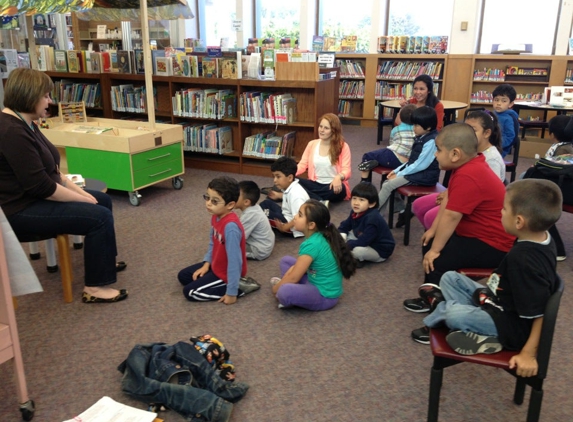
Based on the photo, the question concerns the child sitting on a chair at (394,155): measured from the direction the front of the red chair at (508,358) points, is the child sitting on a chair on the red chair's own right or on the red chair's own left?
on the red chair's own right

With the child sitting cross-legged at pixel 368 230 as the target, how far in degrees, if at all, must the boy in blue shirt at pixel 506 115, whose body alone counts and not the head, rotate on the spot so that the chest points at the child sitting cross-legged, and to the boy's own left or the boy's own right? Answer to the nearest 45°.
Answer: approximately 45° to the boy's own left

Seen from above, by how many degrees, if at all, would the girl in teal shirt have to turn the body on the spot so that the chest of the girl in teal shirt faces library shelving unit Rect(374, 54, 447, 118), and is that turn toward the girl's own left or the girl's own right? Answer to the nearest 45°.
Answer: approximately 90° to the girl's own right

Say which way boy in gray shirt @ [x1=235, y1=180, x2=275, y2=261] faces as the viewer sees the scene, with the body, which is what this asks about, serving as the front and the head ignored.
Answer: to the viewer's left

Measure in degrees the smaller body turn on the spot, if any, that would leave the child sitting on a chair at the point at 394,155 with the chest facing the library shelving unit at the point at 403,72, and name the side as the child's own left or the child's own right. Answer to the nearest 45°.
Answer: approximately 90° to the child's own right

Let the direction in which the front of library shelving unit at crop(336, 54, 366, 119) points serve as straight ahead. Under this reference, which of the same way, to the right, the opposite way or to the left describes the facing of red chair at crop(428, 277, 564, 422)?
to the right

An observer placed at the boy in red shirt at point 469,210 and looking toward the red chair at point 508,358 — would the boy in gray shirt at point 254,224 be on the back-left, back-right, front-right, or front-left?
back-right

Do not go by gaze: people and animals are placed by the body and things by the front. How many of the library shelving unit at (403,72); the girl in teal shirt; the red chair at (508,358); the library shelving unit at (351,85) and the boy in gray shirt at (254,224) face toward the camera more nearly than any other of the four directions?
2

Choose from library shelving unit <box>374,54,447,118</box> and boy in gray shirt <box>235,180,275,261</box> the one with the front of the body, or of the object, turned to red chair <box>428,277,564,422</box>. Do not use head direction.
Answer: the library shelving unit

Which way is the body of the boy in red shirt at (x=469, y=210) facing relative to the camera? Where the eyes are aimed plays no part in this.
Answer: to the viewer's left

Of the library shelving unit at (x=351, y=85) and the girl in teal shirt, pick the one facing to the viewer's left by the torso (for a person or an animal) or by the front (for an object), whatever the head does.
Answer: the girl in teal shirt

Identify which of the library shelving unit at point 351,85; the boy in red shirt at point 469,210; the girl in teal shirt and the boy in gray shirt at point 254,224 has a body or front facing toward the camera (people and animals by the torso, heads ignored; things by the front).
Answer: the library shelving unit

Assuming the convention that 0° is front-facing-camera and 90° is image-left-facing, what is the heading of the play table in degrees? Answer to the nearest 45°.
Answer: approximately 315°

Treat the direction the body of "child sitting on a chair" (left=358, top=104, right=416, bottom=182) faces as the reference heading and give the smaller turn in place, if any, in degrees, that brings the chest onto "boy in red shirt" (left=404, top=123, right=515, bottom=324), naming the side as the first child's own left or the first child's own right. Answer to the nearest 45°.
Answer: approximately 90° to the first child's own left

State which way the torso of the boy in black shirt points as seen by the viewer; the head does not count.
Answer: to the viewer's left

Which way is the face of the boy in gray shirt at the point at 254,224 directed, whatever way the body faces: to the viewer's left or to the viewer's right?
to the viewer's left
